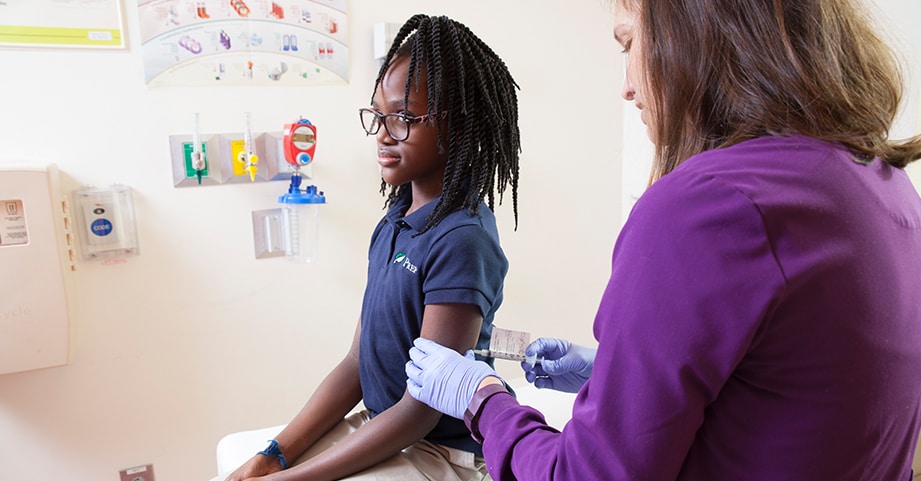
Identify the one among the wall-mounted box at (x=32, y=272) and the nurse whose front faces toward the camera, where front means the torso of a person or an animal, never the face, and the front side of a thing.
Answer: the wall-mounted box

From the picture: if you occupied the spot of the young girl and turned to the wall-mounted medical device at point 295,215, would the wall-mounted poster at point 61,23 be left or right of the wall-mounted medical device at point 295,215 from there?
left

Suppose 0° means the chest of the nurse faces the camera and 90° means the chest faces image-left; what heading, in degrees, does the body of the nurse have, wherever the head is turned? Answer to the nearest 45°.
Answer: approximately 135°

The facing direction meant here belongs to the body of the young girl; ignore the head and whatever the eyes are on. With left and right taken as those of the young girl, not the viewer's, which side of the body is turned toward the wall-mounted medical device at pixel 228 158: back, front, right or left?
right

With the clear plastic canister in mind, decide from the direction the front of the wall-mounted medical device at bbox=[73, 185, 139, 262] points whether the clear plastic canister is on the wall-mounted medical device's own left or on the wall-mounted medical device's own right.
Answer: on the wall-mounted medical device's own left

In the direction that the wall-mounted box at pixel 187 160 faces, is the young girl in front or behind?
in front

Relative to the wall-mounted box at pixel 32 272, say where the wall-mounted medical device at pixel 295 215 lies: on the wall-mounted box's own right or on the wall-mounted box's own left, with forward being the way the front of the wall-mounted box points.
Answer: on the wall-mounted box's own left

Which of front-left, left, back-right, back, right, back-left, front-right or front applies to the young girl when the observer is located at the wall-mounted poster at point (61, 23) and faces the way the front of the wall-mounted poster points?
front-left

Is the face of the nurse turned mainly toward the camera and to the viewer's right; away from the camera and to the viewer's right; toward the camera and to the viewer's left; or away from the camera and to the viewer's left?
away from the camera and to the viewer's left

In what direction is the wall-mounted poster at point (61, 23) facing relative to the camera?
toward the camera

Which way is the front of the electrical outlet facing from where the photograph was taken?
facing the viewer

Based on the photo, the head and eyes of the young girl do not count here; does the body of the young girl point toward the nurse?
no

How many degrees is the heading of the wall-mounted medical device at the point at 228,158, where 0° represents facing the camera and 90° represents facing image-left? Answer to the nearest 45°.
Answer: approximately 0°

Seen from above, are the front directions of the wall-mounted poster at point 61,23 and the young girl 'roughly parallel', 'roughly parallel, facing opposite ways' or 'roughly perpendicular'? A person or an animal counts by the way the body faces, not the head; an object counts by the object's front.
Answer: roughly perpendicular

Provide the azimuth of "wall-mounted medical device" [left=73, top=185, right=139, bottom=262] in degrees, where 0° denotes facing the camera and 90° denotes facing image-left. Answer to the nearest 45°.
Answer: approximately 0°

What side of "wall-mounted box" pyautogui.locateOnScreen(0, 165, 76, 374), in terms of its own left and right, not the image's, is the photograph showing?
front
